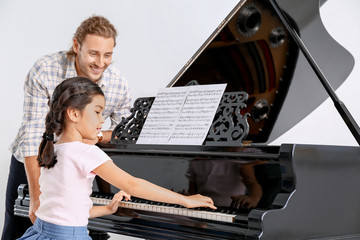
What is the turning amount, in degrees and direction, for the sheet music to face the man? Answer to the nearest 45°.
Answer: approximately 90° to its right

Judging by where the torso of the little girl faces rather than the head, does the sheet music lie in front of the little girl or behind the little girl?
in front

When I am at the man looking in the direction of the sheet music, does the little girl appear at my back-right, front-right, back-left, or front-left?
front-right

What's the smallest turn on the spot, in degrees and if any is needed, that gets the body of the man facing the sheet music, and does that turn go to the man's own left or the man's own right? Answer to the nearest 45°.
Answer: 0° — they already face it

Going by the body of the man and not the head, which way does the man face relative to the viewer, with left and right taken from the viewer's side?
facing the viewer and to the right of the viewer

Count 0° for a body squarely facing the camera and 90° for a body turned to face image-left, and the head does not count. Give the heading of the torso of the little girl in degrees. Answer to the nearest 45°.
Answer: approximately 225°

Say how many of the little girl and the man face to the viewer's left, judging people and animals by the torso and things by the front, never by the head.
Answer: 0

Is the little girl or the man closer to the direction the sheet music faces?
the little girl

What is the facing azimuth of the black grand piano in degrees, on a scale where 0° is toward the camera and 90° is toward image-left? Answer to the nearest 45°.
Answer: approximately 45°

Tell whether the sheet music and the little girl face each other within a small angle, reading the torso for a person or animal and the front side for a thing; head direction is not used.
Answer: yes

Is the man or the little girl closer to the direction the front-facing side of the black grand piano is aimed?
the little girl

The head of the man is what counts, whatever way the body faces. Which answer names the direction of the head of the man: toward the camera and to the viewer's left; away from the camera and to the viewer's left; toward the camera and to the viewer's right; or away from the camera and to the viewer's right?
toward the camera and to the viewer's right

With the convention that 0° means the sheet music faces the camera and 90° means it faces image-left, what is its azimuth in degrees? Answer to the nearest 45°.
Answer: approximately 45°

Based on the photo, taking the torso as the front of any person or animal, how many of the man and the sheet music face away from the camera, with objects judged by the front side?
0

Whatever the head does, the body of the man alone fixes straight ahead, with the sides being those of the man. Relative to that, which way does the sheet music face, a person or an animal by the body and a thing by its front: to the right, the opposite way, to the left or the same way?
to the right

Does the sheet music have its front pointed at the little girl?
yes

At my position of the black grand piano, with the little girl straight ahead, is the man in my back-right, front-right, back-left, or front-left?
front-right

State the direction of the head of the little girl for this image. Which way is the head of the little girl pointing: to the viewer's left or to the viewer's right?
to the viewer's right

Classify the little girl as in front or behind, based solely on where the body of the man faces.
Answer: in front
